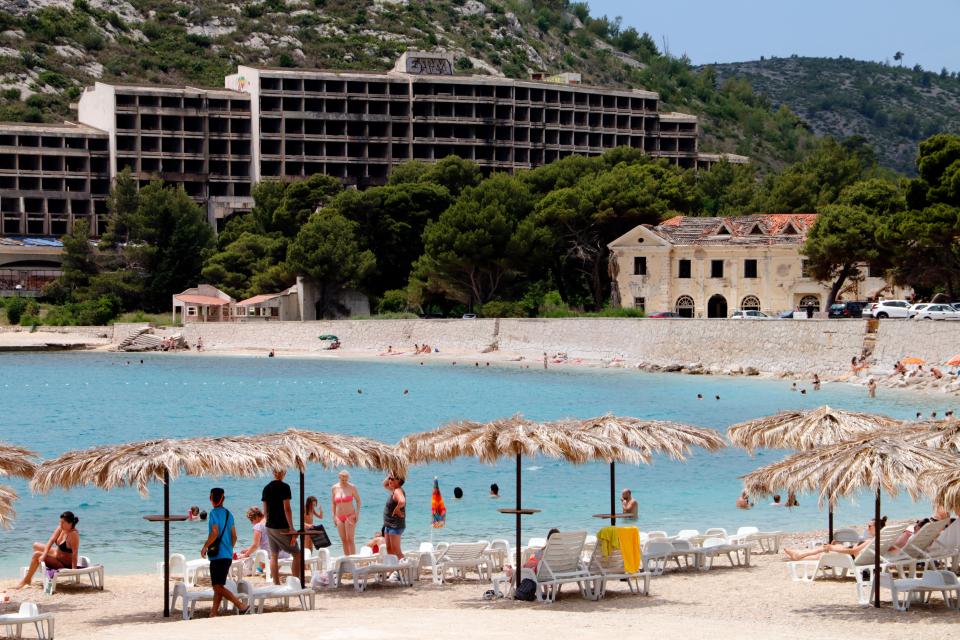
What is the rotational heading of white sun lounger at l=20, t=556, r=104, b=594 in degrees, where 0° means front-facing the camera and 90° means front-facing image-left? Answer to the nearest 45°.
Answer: approximately 90°

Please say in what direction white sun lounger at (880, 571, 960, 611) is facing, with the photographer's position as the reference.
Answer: facing to the left of the viewer

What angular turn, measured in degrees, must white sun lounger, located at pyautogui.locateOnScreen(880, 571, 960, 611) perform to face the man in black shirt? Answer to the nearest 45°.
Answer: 0° — it already faces them

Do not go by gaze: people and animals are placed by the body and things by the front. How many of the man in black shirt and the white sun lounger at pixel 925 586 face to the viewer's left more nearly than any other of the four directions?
1

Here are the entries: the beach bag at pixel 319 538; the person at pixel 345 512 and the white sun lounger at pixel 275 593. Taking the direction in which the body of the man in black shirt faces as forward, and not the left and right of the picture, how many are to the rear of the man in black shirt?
1

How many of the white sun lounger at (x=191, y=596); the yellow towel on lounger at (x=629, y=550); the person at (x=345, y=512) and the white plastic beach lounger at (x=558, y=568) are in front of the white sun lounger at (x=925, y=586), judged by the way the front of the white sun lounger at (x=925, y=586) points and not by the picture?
4

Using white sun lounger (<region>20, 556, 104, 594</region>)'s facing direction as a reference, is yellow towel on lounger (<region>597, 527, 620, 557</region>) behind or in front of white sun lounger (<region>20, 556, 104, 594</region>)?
behind

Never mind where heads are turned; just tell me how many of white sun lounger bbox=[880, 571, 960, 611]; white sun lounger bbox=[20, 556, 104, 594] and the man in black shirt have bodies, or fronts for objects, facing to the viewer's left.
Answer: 2

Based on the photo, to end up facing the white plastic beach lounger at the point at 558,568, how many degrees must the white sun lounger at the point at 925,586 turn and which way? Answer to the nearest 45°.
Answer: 0° — it already faces it

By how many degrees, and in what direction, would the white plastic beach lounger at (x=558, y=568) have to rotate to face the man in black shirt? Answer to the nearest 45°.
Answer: approximately 45° to its left
